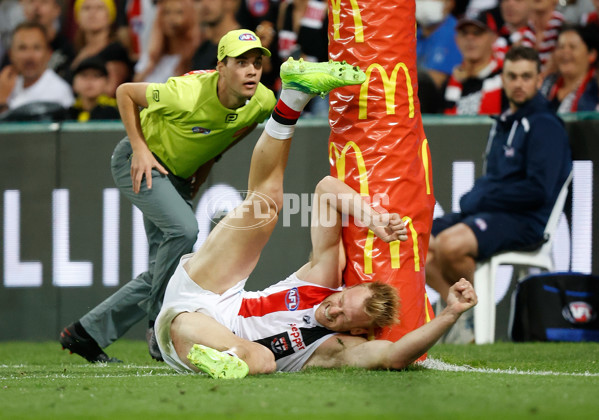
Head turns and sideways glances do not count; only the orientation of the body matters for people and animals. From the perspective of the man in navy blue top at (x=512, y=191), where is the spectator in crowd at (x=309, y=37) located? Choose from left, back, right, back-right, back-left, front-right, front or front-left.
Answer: right

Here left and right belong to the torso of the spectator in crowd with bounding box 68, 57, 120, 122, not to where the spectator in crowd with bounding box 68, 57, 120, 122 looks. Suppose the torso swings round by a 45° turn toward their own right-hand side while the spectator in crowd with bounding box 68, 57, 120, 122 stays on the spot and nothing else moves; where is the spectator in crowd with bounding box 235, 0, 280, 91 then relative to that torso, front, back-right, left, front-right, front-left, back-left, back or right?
back-left

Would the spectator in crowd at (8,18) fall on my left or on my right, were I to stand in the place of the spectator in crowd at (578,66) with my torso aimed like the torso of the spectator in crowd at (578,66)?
on my right

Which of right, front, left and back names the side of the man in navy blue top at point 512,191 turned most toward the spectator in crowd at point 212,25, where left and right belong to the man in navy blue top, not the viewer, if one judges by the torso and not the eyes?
right

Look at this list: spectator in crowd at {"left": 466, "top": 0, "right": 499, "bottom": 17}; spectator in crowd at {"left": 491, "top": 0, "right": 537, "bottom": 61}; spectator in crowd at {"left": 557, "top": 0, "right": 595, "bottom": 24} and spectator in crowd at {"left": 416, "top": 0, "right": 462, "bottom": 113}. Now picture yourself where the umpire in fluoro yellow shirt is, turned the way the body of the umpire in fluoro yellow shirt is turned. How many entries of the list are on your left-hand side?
4

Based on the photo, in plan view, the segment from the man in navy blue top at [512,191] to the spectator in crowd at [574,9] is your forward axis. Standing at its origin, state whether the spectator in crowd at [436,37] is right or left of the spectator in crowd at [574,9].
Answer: left

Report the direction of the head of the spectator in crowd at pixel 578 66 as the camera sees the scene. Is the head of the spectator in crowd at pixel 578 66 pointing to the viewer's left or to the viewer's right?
to the viewer's left

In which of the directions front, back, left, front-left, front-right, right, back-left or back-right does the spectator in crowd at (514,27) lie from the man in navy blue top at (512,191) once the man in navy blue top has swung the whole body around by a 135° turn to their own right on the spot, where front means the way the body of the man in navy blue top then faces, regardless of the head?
front

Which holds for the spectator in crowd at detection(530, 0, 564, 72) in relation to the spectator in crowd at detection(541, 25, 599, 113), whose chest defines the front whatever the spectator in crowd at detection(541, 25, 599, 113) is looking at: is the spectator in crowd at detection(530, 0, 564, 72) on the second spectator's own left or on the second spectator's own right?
on the second spectator's own right

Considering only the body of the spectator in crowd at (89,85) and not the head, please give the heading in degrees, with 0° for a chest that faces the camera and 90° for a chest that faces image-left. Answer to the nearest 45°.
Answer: approximately 0°

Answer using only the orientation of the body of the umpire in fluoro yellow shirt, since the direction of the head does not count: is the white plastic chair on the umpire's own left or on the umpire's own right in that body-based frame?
on the umpire's own left

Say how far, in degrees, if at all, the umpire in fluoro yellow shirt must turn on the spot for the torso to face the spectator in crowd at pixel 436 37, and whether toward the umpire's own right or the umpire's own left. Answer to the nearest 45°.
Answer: approximately 90° to the umpire's own left
